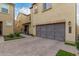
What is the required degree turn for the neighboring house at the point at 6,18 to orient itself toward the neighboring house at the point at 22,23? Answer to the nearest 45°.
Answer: approximately 135° to its left

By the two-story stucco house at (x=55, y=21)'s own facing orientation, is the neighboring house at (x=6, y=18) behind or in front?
in front

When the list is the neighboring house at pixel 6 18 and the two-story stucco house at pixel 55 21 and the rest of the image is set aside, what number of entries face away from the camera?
0
